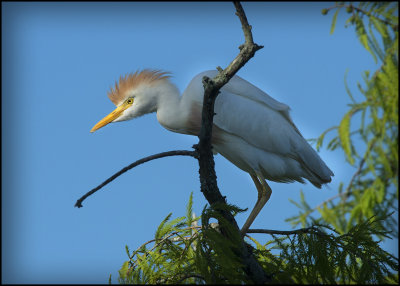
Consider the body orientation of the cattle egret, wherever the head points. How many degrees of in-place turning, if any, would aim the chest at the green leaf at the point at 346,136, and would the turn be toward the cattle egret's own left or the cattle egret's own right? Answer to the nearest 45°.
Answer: approximately 135° to the cattle egret's own right

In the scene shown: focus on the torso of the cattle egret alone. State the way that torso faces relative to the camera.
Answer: to the viewer's left
